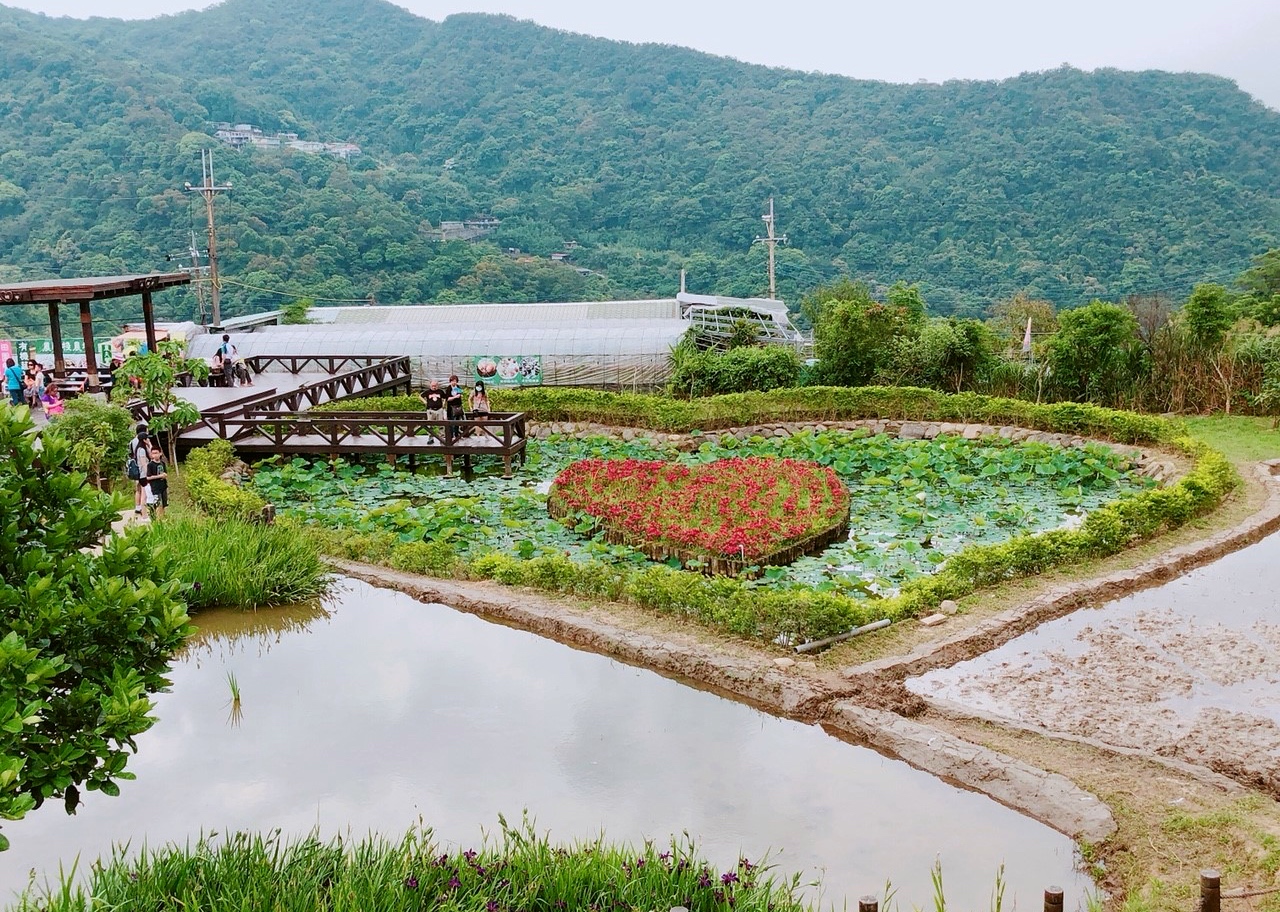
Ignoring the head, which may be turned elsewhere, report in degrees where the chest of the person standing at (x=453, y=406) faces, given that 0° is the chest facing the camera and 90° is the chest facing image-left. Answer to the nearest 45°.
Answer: approximately 0°

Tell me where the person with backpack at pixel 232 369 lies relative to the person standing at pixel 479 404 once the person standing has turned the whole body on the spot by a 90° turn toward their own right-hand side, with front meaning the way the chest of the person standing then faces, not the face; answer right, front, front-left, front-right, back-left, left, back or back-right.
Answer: front-right

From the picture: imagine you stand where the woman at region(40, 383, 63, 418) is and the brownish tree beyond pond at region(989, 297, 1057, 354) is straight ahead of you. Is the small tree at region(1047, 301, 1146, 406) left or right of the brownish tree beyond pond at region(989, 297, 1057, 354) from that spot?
right

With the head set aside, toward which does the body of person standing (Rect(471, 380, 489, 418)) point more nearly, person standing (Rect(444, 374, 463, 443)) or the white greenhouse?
the person standing

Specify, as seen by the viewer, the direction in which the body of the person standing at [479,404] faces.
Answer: toward the camera

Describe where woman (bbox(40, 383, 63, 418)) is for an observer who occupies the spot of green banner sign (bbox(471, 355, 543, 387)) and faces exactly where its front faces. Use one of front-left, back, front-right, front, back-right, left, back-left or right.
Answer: front-right

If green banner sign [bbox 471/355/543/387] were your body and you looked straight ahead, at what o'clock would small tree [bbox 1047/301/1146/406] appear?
The small tree is roughly at 10 o'clock from the green banner sign.

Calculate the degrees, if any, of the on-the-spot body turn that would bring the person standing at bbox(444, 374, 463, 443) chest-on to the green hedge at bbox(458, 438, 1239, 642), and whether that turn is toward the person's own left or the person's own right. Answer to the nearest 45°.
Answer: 0° — they already face it

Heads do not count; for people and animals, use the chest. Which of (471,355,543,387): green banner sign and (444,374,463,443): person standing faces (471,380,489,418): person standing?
the green banner sign

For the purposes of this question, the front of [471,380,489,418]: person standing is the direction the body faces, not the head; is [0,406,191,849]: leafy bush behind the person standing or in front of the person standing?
in front

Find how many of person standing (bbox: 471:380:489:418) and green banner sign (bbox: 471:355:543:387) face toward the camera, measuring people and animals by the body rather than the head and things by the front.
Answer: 2

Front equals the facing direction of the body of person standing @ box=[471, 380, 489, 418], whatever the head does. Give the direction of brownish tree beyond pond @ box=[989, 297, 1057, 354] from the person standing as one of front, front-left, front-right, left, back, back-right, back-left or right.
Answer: back-left

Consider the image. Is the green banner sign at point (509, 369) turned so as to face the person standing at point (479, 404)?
yes
